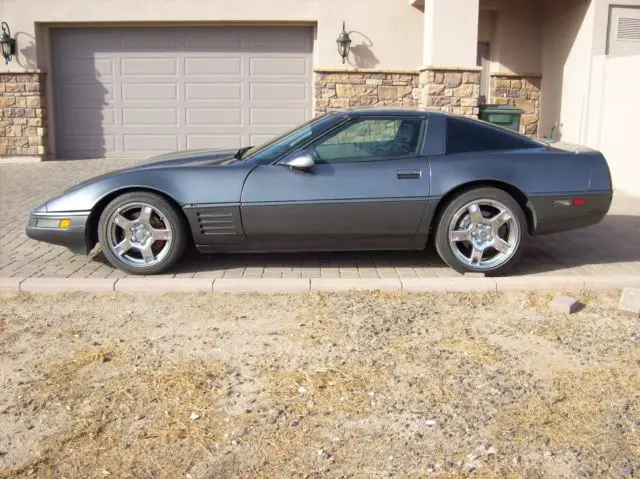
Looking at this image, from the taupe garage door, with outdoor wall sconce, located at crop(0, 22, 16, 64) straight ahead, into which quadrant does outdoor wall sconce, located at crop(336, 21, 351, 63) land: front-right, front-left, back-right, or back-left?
back-left

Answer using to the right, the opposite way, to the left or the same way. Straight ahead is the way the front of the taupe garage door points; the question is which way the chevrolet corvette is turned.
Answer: to the right

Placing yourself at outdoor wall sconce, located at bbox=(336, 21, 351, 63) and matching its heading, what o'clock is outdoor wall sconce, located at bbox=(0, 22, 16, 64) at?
outdoor wall sconce, located at bbox=(0, 22, 16, 64) is roughly at 3 o'clock from outdoor wall sconce, located at bbox=(336, 21, 351, 63).

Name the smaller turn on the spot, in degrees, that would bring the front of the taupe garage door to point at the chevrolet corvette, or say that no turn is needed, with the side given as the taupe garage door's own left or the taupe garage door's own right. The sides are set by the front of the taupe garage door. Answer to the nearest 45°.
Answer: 0° — it already faces it

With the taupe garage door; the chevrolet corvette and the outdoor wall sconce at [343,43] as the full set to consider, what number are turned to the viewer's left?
1

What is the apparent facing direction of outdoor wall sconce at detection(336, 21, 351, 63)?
toward the camera

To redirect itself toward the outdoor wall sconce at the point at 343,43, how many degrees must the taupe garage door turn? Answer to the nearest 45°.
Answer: approximately 90° to its left

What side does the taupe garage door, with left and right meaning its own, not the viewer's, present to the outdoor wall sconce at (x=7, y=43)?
right

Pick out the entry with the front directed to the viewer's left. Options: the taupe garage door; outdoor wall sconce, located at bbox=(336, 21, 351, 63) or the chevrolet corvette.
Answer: the chevrolet corvette

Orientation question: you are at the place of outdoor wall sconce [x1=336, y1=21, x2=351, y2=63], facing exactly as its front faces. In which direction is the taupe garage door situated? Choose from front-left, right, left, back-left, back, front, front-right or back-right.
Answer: right

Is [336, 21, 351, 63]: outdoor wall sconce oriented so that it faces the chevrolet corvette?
yes

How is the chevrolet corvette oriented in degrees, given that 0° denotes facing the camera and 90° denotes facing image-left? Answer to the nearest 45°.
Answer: approximately 90°

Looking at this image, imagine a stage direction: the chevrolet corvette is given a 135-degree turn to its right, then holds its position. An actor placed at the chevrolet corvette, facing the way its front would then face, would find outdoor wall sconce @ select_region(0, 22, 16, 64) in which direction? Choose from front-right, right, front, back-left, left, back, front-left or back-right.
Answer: left

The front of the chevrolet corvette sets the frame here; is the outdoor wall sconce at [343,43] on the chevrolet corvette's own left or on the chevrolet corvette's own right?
on the chevrolet corvette's own right

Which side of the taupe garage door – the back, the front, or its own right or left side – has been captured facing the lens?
front

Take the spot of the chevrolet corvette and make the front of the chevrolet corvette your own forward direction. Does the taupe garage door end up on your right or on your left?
on your right
